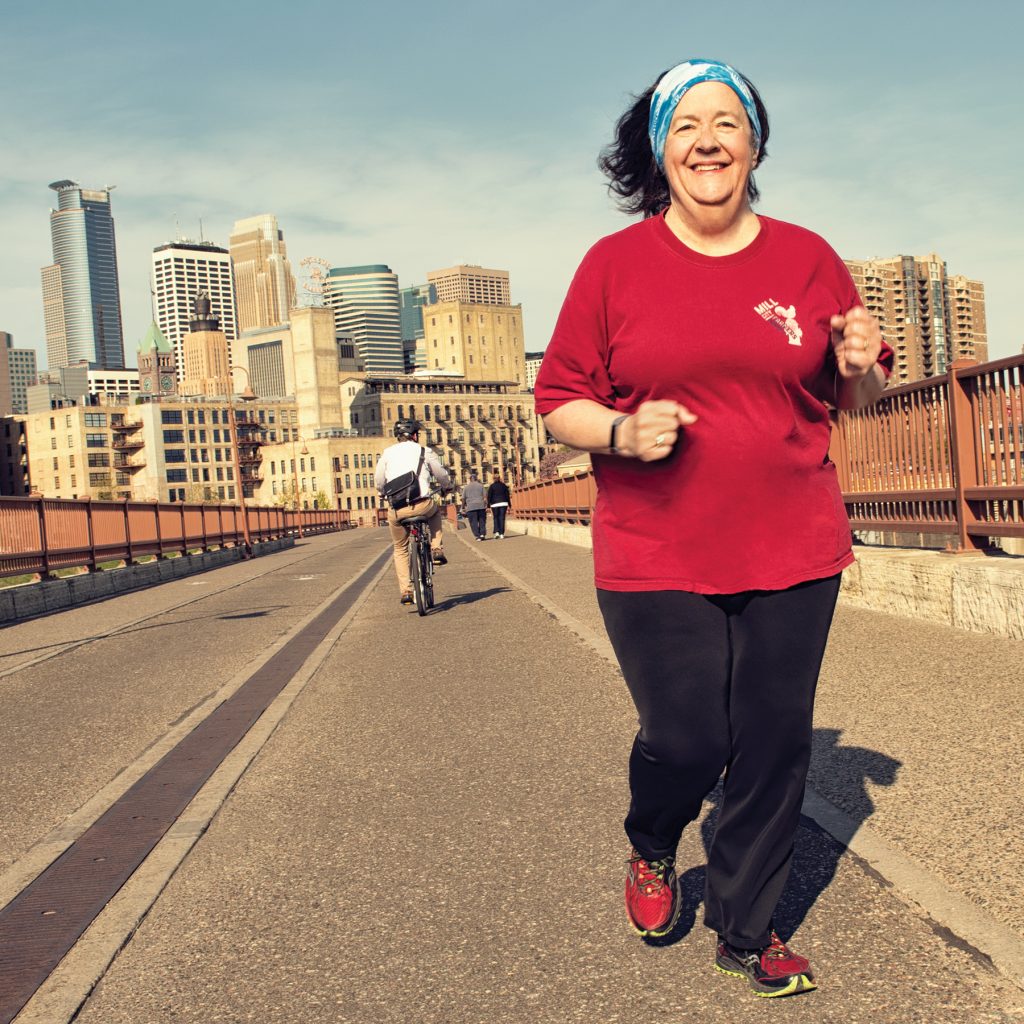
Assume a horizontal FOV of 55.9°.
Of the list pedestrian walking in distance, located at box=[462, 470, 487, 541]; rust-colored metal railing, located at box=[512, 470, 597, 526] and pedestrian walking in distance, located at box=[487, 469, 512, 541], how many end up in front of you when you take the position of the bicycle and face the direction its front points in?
3

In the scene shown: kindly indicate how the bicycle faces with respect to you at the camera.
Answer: facing away from the viewer

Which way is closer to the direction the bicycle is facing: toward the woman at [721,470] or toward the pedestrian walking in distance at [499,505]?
the pedestrian walking in distance

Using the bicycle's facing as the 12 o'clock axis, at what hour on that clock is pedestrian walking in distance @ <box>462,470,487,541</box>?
The pedestrian walking in distance is roughly at 12 o'clock from the bicycle.

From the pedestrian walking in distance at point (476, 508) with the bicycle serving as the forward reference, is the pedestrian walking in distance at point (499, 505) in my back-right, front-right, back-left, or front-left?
back-left

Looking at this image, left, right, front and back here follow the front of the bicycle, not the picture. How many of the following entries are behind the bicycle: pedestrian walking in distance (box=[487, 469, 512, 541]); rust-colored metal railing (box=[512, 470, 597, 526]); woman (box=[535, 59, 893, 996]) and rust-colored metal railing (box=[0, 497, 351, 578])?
1

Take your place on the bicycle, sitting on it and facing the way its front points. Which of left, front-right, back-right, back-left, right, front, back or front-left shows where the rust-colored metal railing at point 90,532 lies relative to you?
front-left

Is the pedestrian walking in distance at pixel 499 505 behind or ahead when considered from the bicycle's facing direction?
ahead

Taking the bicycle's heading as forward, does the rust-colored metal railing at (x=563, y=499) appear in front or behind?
in front

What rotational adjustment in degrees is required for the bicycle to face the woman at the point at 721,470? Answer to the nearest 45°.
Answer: approximately 180°

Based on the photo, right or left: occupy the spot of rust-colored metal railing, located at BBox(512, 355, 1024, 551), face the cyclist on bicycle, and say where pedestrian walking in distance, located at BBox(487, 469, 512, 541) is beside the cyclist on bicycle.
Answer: right
